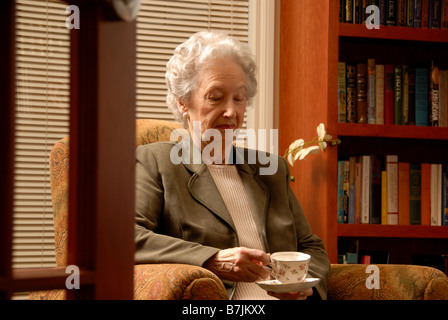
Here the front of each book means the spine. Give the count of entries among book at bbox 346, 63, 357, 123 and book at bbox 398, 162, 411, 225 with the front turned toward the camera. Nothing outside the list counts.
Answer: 2
